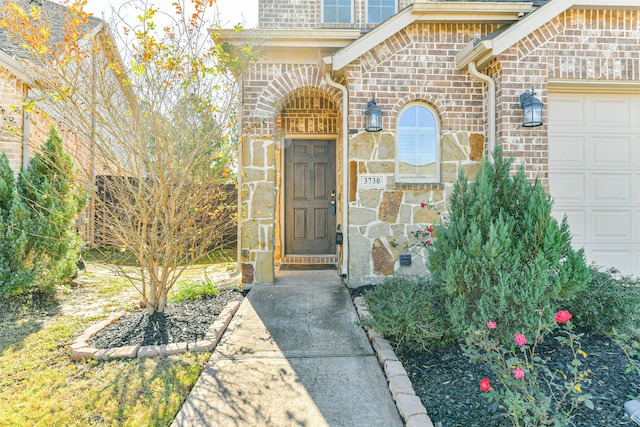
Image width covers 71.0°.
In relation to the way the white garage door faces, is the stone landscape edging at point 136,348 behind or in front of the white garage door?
in front

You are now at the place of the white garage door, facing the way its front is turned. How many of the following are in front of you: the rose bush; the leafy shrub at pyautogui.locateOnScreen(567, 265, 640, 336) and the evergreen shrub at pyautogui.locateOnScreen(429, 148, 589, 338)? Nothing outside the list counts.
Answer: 3

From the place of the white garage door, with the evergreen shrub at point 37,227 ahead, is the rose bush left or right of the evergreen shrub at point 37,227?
left

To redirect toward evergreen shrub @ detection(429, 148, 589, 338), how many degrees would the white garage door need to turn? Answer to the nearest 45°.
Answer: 0° — it already faces it

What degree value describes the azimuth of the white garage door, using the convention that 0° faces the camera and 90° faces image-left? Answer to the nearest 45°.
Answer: approximately 0°

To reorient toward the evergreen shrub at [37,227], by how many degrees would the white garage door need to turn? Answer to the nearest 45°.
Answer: approximately 45° to its right

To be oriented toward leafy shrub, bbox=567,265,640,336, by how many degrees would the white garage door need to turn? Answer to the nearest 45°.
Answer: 0° — it already faces it
